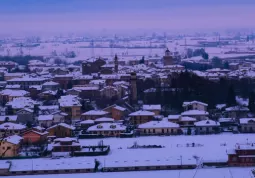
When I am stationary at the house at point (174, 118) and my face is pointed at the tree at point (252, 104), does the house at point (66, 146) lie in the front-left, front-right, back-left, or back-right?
back-right

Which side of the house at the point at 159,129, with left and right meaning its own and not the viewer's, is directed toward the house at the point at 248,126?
left

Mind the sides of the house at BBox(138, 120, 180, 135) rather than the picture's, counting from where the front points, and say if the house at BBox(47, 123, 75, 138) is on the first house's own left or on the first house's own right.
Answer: on the first house's own right

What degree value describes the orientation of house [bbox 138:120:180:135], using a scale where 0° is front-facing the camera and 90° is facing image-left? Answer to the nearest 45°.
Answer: approximately 0°

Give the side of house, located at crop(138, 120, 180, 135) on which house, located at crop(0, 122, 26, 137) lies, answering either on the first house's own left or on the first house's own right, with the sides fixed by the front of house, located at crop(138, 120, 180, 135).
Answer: on the first house's own right

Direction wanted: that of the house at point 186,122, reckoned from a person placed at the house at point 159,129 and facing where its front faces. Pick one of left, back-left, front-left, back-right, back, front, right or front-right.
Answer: back-left

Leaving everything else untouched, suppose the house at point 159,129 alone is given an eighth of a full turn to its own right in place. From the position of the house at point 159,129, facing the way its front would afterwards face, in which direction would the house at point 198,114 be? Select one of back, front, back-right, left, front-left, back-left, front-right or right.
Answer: back
